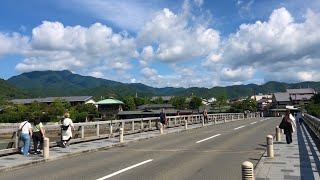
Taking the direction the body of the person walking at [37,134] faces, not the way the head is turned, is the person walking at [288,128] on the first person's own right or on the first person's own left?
on the first person's own right

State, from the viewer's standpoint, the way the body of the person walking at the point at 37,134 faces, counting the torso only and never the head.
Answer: away from the camera

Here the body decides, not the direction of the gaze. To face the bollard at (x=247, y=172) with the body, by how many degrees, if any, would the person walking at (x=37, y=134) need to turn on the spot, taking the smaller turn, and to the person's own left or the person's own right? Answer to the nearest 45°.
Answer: approximately 180°

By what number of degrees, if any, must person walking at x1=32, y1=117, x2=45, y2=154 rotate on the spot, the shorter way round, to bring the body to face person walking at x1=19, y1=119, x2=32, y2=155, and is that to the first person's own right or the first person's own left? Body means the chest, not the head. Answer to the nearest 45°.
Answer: approximately 135° to the first person's own left
